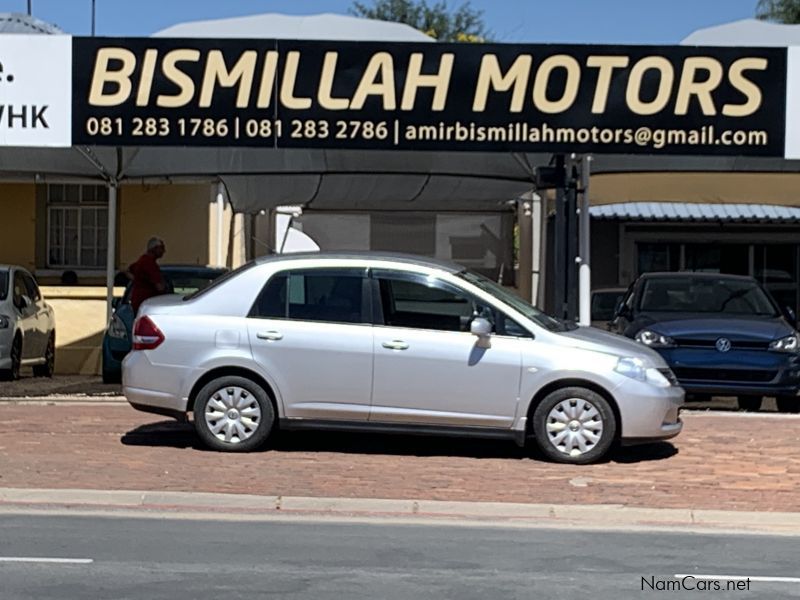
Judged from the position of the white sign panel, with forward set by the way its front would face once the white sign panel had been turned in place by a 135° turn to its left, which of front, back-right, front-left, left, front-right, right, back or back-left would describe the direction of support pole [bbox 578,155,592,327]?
front-right

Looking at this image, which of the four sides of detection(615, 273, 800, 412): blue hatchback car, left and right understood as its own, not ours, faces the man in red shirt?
right

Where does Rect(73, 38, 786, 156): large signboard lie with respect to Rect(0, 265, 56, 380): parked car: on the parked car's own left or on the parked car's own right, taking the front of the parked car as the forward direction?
on the parked car's own left

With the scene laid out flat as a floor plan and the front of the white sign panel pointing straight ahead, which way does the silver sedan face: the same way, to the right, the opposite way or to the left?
to the left

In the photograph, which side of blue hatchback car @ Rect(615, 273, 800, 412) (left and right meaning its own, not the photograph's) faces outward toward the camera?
front

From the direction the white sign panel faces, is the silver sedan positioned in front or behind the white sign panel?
in front

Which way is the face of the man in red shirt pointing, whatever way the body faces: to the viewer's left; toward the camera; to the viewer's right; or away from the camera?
to the viewer's right

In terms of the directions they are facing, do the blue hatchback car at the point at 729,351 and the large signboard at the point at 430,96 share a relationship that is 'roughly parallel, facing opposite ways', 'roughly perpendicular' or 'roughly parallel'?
roughly parallel

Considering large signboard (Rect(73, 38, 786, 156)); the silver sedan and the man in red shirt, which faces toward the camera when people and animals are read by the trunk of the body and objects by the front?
the large signboard

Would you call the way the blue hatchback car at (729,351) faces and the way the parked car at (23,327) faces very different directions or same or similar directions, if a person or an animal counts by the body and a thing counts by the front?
same or similar directions

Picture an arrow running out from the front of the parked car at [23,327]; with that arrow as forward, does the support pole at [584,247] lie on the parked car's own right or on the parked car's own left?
on the parked car's own left

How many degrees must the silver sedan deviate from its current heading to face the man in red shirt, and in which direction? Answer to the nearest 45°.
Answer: approximately 135° to its left

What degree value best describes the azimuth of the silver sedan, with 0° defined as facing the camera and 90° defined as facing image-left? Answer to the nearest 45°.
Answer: approximately 270°

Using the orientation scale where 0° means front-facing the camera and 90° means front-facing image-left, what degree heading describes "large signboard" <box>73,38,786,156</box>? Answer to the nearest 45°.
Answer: approximately 0°

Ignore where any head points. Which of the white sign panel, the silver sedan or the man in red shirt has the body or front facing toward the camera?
the white sign panel
